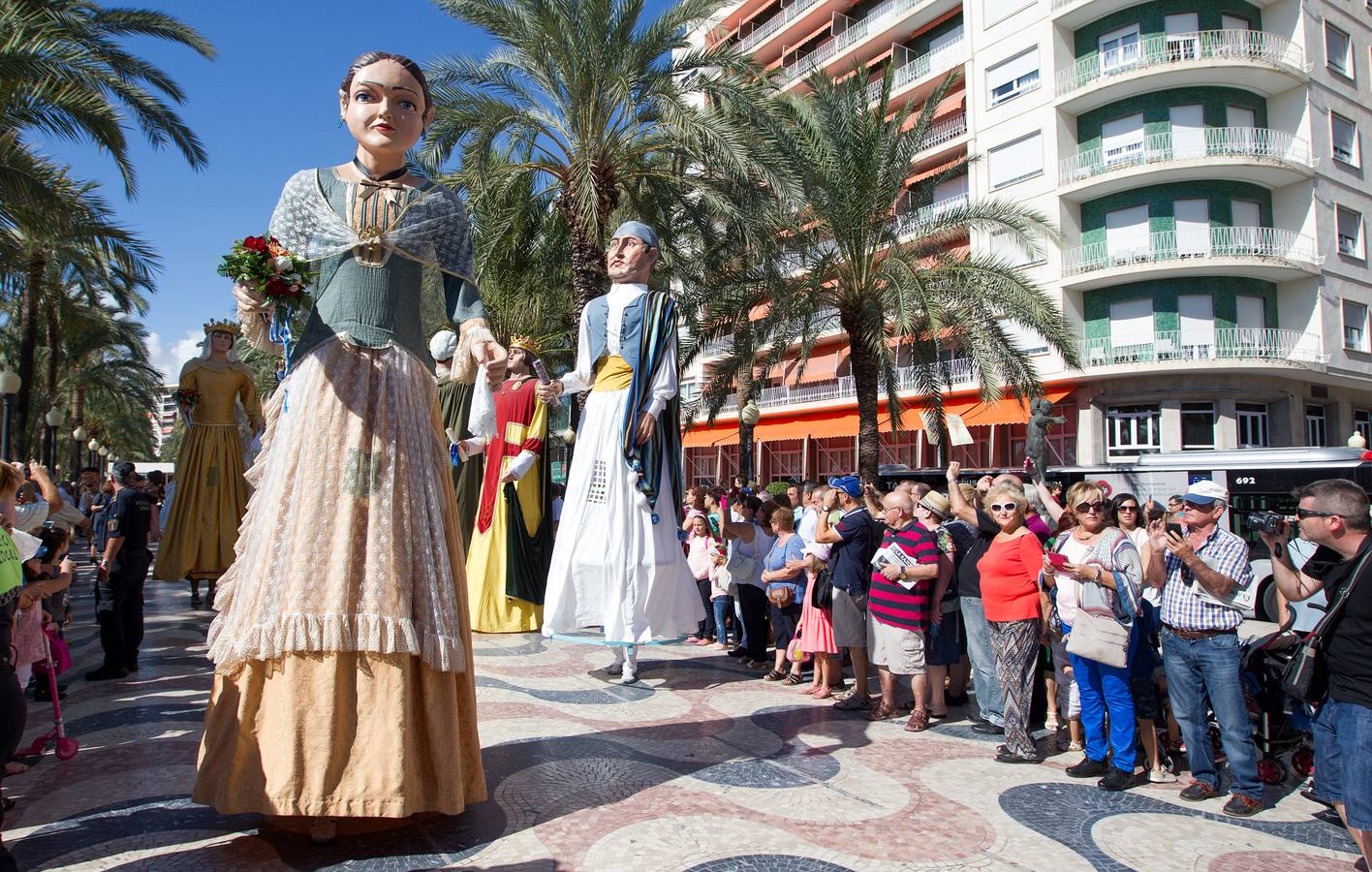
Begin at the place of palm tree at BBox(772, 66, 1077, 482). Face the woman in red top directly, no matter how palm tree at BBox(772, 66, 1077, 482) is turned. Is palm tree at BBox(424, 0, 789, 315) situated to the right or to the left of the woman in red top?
right

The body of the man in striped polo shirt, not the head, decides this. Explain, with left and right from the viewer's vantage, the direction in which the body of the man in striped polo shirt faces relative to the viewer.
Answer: facing the viewer and to the left of the viewer

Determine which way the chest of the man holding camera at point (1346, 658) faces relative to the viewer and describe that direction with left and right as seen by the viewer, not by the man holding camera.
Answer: facing to the left of the viewer

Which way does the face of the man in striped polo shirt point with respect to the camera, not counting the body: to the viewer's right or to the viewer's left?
to the viewer's left

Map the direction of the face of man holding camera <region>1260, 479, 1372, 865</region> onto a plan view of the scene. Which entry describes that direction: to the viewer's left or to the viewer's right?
to the viewer's left

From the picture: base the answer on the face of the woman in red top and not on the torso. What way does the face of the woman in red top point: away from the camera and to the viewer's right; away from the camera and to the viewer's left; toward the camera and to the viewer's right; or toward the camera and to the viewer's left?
toward the camera and to the viewer's left

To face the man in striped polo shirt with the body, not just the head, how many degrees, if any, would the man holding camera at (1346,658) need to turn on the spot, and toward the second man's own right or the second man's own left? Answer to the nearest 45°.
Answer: approximately 45° to the second man's own right

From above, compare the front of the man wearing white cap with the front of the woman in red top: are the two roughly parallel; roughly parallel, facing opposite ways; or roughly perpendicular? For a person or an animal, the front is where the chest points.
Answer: roughly parallel

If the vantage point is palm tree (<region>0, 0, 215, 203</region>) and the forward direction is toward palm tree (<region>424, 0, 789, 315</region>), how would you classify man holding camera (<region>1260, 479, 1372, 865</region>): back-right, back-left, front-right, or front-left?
front-right

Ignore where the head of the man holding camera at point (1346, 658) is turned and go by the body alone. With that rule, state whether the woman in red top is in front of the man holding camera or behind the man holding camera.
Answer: in front

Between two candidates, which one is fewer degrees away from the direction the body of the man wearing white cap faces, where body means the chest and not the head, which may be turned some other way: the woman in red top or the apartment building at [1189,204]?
the woman in red top

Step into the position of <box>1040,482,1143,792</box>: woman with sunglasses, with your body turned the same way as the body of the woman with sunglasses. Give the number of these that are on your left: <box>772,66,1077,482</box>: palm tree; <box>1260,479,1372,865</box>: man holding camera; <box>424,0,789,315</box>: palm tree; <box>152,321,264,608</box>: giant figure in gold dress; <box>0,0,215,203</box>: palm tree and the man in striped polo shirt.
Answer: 1
